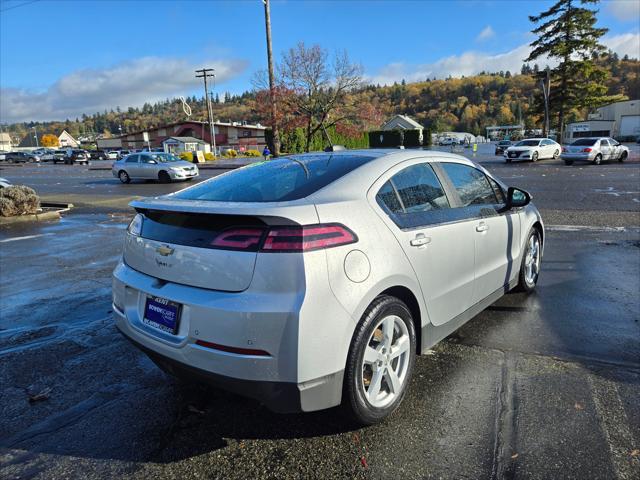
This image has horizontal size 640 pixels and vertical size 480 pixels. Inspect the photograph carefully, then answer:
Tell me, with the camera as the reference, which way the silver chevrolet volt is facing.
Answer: facing away from the viewer and to the right of the viewer

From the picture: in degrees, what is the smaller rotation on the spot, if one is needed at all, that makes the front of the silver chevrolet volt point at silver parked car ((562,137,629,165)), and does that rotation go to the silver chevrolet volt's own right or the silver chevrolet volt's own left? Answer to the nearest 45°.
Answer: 0° — it already faces it

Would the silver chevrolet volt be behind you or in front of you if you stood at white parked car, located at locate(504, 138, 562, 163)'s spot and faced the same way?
in front

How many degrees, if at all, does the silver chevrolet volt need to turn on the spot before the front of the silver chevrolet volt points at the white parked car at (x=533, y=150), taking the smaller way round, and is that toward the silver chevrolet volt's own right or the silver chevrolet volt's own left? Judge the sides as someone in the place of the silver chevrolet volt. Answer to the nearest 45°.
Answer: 0° — it already faces it

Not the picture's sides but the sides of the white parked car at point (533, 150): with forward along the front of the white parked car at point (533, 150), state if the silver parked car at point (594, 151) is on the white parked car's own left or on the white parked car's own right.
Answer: on the white parked car's own left

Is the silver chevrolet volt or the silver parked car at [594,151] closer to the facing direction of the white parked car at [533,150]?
the silver chevrolet volt

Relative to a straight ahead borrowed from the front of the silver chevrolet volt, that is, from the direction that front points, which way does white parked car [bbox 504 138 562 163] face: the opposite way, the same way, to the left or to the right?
the opposite way

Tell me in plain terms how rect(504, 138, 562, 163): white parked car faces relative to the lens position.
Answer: facing the viewer and to the left of the viewer

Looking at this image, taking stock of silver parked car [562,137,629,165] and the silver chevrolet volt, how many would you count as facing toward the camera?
0
